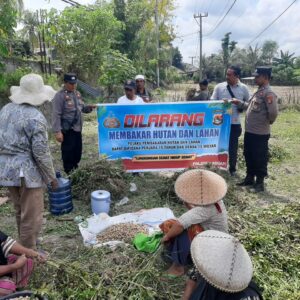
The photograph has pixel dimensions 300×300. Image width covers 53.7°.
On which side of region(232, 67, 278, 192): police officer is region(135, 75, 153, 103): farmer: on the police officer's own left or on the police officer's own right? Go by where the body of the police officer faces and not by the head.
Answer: on the police officer's own right

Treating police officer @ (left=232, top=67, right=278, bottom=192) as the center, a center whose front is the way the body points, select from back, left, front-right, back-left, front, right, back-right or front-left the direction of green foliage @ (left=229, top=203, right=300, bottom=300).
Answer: front-left

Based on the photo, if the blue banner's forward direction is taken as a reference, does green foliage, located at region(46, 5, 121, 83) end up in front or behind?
behind

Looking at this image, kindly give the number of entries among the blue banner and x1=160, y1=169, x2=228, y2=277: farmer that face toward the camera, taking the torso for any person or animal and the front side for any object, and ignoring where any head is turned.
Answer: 1

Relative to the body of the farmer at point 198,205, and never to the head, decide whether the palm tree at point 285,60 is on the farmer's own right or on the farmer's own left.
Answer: on the farmer's own right

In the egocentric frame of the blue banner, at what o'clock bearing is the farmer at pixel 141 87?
The farmer is roughly at 5 o'clock from the blue banner.

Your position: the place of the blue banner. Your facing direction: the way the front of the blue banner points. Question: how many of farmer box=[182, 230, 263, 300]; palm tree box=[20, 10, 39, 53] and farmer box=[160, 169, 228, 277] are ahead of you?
2

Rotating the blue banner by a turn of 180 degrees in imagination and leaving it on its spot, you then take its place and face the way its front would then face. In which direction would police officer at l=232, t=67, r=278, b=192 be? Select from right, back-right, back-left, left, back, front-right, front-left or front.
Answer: right

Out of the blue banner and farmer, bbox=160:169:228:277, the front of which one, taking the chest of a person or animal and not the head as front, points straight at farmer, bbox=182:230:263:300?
the blue banner

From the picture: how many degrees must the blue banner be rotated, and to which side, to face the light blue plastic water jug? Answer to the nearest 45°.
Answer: approximately 45° to its right
